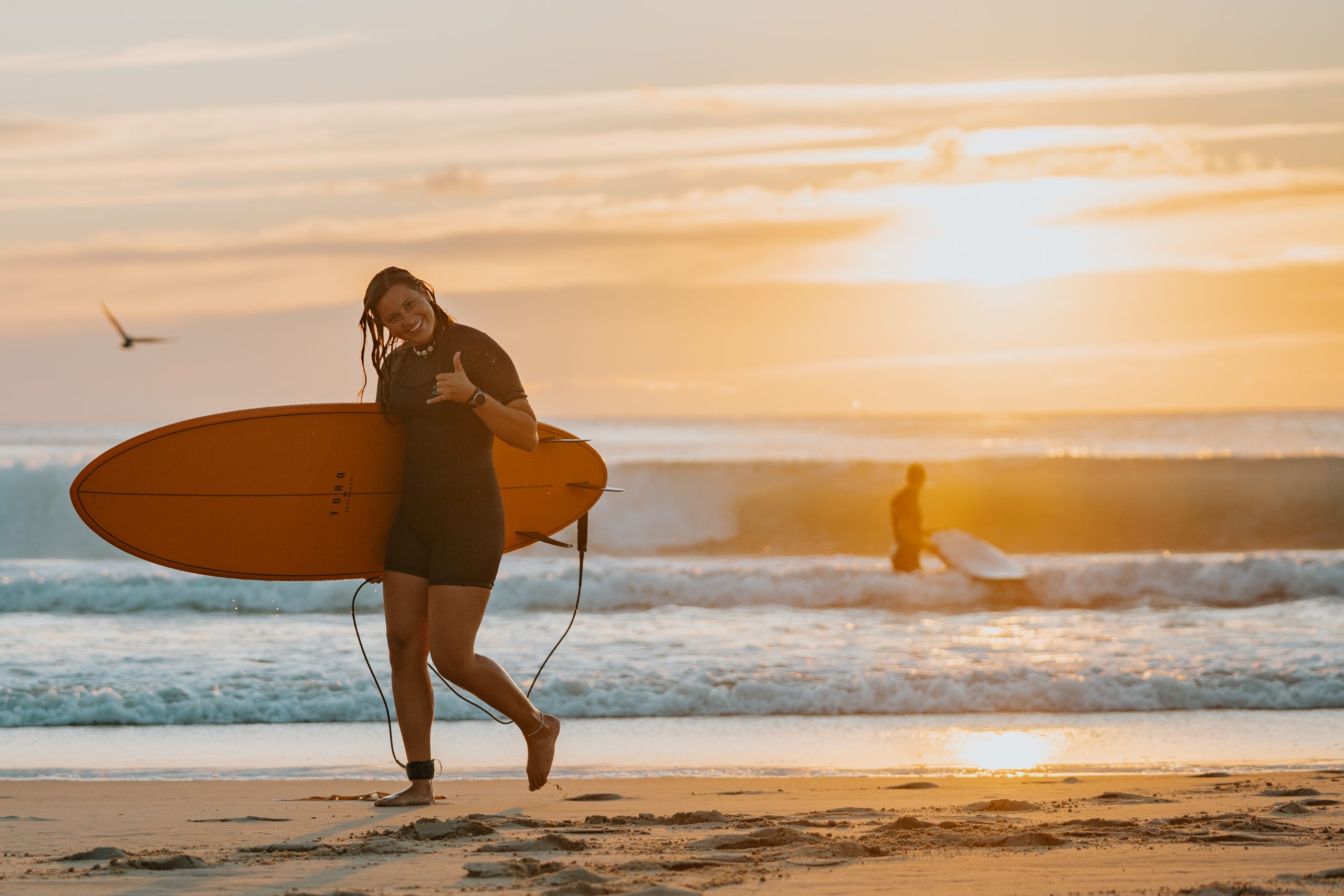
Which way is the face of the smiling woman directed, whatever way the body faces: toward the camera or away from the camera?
toward the camera

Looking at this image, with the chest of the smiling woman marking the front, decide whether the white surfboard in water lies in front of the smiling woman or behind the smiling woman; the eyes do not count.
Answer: behind

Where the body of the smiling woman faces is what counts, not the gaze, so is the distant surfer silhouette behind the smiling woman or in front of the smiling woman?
behind

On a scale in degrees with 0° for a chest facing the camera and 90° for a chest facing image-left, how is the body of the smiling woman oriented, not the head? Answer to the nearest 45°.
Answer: approximately 45°
